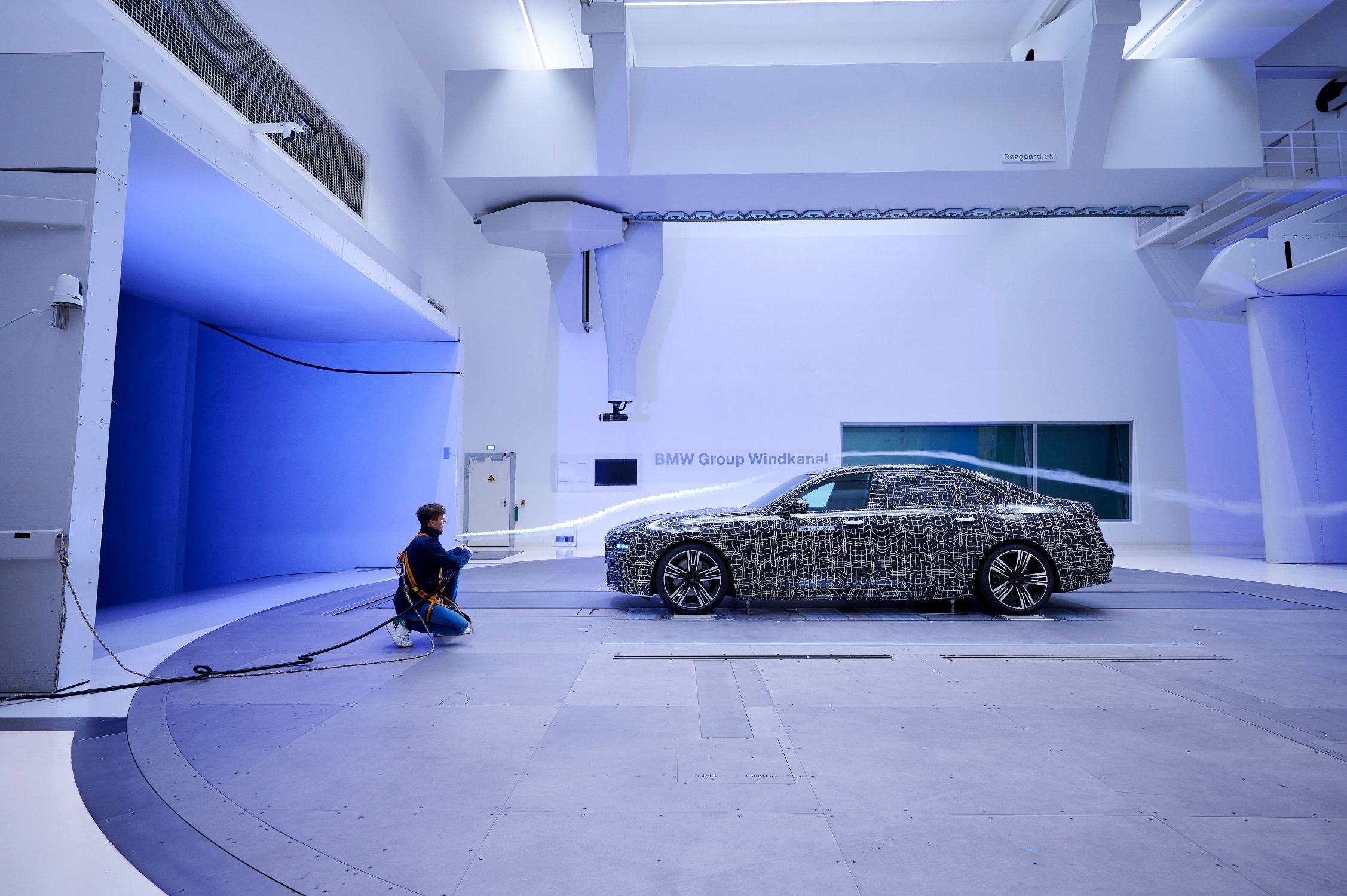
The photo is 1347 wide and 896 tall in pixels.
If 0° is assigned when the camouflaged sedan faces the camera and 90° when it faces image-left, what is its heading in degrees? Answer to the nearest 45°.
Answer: approximately 90°

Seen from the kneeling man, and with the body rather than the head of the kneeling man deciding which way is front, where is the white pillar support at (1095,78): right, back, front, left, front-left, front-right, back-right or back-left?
front

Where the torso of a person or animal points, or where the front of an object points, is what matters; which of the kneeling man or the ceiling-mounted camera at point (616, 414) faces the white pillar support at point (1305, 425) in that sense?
the kneeling man

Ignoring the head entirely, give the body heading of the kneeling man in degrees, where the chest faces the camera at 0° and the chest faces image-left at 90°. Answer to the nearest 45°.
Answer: approximately 270°

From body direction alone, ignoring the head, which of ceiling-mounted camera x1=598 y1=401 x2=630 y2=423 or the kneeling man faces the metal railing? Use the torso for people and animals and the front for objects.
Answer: the kneeling man

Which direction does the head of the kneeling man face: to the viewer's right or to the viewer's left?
to the viewer's right

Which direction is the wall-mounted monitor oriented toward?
toward the camera

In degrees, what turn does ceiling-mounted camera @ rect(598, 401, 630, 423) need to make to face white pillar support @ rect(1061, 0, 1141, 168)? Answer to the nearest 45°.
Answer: approximately 135° to its left

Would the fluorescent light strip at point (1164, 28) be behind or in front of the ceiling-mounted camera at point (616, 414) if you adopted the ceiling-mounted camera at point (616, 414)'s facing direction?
behind
